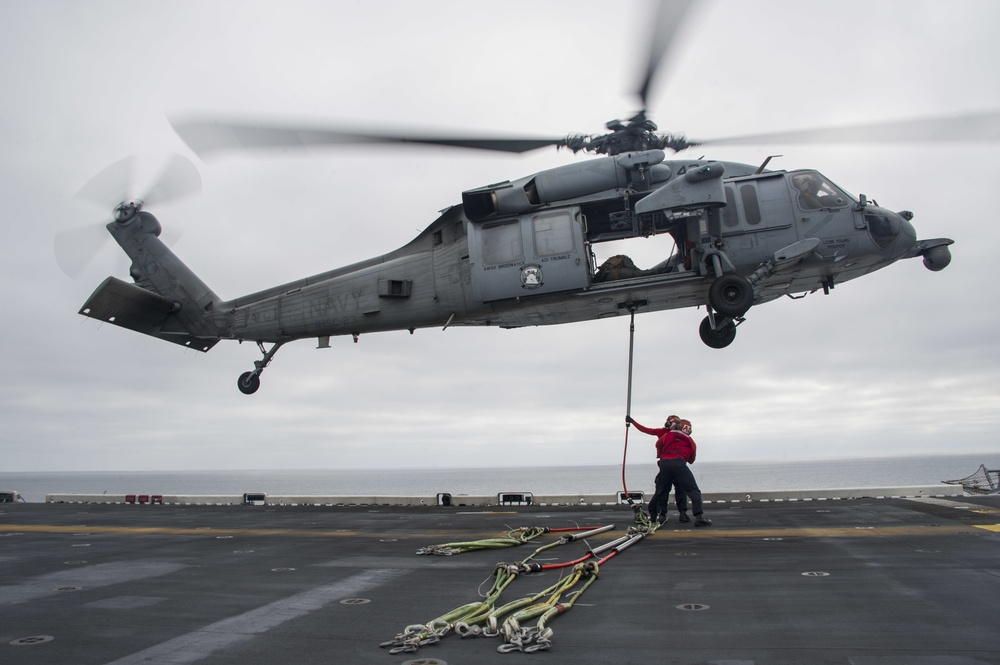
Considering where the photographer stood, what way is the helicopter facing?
facing to the right of the viewer
